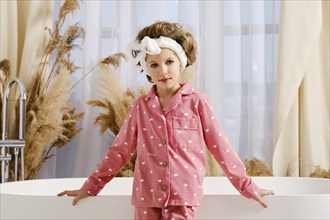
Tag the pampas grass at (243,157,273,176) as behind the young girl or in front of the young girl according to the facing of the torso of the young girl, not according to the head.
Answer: behind

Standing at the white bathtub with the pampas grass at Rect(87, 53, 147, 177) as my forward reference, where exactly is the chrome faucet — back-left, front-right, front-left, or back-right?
front-left

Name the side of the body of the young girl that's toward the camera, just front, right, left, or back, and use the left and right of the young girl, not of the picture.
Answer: front

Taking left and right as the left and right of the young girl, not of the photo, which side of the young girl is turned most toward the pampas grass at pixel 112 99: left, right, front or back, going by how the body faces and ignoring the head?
back

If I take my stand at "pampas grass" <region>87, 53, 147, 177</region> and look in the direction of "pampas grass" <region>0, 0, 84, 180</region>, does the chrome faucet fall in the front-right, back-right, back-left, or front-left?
front-left

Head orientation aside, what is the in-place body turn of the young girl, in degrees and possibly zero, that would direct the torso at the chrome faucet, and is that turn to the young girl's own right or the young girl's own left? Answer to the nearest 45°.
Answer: approximately 135° to the young girl's own right
